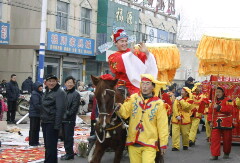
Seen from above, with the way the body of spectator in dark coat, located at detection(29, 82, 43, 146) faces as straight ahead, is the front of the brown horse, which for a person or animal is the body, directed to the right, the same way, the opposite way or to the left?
to the right

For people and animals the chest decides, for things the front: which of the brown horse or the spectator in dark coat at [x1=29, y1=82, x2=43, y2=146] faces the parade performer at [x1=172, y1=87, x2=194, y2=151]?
the spectator in dark coat

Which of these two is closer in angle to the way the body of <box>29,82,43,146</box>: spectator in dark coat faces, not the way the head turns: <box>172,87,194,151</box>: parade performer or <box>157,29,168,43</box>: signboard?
the parade performer

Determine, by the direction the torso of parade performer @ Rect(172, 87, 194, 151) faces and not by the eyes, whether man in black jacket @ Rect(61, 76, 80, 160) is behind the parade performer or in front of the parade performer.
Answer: in front

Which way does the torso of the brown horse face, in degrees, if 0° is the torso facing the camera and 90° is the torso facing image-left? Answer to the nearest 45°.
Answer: approximately 0°

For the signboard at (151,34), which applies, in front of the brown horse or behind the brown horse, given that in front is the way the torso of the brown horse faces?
behind

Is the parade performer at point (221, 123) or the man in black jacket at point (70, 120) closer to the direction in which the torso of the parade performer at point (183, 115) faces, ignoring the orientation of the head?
the man in black jacket
